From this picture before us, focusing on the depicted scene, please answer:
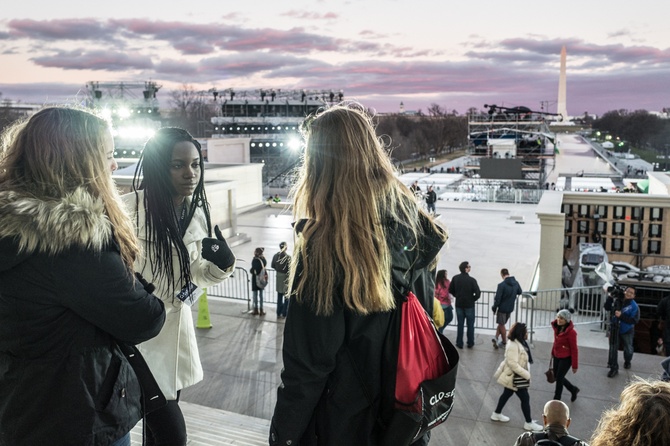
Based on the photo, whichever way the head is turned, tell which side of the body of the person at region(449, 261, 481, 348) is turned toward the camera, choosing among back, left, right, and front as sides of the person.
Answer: back

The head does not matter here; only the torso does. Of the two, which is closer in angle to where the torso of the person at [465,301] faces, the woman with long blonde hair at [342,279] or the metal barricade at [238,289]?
the metal barricade

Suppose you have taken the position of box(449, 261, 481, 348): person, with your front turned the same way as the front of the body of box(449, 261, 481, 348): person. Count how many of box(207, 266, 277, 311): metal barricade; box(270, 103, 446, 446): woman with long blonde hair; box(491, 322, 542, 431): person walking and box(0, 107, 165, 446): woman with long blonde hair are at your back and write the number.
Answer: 3

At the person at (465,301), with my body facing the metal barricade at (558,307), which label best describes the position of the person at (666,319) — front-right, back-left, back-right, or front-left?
front-right

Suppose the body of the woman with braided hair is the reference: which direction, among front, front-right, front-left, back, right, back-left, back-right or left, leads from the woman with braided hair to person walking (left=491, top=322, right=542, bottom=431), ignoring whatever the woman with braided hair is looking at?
left

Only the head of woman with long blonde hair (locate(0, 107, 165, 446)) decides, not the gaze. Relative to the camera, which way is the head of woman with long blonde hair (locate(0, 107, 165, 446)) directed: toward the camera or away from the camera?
away from the camera

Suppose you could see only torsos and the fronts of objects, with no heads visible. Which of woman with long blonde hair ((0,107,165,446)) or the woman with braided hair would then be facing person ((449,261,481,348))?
the woman with long blonde hair

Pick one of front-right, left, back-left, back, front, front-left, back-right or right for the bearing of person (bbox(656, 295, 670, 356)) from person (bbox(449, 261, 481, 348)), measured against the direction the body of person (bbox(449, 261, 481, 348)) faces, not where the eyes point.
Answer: right

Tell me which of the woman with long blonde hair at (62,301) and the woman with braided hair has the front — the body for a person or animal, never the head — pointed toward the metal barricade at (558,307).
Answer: the woman with long blonde hair

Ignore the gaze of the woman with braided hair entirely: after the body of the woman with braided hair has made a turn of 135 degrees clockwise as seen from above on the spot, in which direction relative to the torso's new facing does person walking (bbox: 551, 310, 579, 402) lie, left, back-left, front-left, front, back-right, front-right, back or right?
back-right

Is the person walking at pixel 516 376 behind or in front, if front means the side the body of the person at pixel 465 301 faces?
behind

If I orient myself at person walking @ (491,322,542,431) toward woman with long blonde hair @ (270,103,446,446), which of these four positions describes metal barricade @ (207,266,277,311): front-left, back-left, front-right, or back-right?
back-right

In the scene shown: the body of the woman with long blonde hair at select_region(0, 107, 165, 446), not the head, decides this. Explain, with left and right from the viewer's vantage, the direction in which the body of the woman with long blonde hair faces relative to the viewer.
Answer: facing away from the viewer and to the right of the viewer

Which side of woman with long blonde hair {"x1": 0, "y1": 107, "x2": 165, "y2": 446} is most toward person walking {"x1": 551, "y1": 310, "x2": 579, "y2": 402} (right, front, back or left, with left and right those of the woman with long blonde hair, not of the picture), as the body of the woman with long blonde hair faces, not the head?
front
